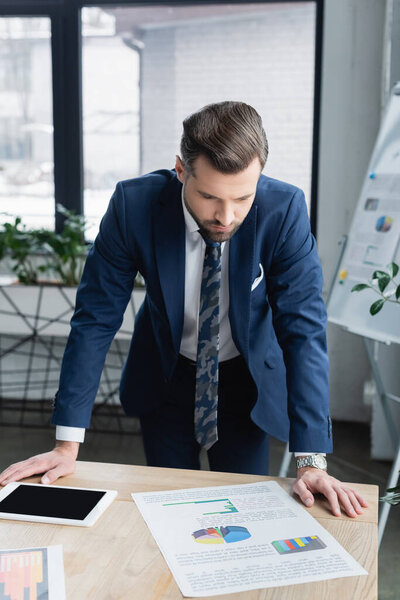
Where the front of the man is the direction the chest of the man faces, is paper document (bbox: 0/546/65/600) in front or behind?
in front

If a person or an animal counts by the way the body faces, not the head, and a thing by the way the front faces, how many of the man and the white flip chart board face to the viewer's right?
0

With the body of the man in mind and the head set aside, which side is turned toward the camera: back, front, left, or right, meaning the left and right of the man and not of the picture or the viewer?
front

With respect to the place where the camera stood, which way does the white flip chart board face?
facing the viewer and to the left of the viewer

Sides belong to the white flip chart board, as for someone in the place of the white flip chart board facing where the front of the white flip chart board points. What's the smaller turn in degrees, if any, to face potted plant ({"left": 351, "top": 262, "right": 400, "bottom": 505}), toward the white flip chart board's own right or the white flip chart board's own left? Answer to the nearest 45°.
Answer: approximately 45° to the white flip chart board's own left

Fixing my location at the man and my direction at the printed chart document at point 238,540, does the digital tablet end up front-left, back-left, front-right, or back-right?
front-right

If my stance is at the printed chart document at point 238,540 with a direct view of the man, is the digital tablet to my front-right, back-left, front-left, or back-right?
front-left

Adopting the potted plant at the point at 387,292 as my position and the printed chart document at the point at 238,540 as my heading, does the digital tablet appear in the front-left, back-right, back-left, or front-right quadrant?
front-right

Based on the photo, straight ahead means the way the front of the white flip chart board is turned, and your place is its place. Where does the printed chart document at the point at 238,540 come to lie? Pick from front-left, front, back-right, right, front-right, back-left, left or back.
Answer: front-left
